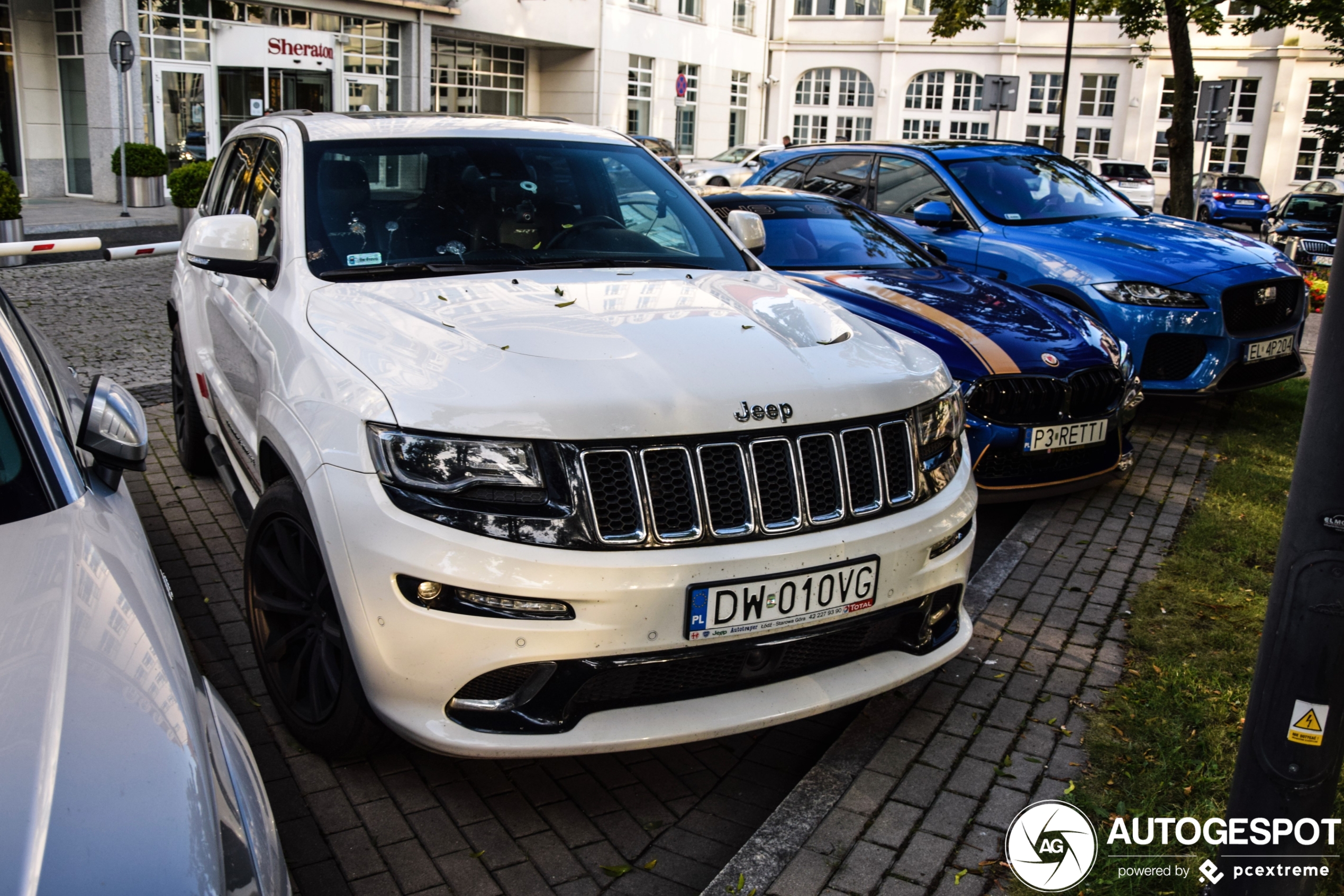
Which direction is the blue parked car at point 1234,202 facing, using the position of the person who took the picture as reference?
facing away from the viewer and to the left of the viewer

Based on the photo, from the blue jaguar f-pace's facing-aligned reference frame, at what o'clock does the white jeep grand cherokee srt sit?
The white jeep grand cherokee srt is roughly at 2 o'clock from the blue jaguar f-pace.

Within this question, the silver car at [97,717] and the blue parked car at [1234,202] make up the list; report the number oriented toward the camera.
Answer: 1

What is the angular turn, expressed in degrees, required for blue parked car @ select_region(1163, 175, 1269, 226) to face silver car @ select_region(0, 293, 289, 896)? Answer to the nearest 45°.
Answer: approximately 135° to its left

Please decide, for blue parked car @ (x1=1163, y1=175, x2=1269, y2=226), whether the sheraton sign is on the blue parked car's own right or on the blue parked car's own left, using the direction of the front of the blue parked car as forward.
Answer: on the blue parked car's own left

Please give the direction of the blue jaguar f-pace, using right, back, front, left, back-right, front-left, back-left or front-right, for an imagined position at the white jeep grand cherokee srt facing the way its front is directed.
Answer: left

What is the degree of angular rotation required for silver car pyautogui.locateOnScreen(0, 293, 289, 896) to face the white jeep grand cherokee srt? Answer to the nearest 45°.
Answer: approximately 135° to its left

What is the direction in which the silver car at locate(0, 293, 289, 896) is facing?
toward the camera

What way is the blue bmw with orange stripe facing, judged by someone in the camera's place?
facing the viewer and to the right of the viewer

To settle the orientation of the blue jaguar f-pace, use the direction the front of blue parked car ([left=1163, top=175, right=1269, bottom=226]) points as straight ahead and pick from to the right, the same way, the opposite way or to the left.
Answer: the opposite way

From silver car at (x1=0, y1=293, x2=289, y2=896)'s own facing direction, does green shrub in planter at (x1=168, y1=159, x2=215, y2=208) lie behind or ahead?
behind
